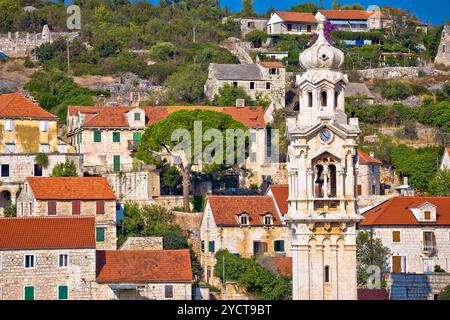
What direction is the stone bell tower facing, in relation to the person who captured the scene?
facing the viewer
